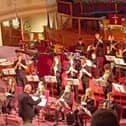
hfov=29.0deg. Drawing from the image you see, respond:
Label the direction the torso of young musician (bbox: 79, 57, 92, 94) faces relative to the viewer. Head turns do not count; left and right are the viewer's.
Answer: facing the viewer and to the left of the viewer

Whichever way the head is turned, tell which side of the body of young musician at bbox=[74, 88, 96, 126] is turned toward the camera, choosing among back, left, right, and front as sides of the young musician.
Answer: left

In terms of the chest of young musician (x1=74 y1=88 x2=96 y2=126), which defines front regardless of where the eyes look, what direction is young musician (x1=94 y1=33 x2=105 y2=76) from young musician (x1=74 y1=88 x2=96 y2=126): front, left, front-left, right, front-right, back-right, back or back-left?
right

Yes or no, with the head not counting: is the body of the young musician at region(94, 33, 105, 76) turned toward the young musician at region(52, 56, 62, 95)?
yes

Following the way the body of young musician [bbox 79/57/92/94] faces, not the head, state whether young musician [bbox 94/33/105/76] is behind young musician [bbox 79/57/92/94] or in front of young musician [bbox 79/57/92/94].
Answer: behind
